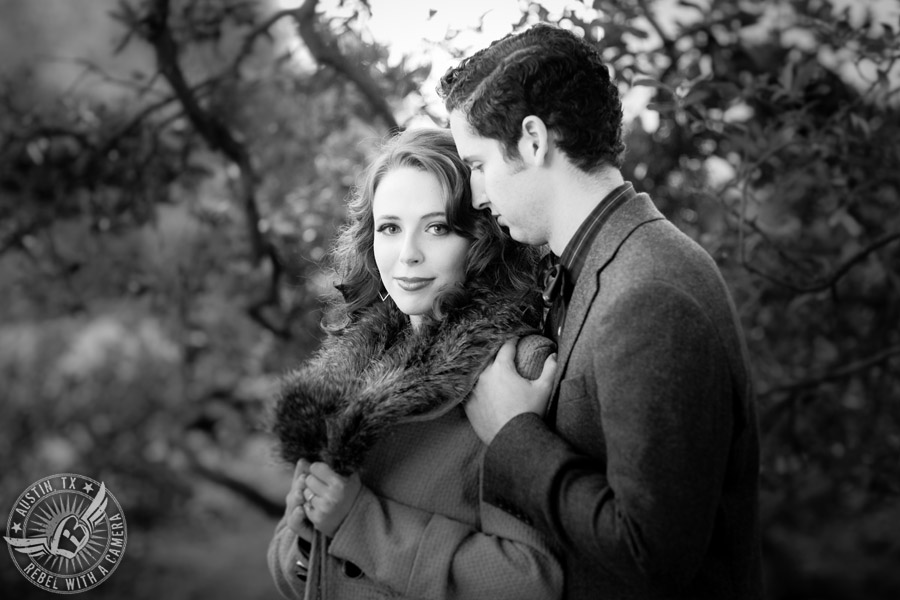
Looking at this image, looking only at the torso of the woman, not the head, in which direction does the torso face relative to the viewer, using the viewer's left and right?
facing the viewer and to the left of the viewer

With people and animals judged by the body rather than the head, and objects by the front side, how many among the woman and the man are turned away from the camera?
0

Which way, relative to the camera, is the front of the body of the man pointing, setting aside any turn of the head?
to the viewer's left

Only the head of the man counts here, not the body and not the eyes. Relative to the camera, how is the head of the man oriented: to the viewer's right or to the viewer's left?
to the viewer's left
